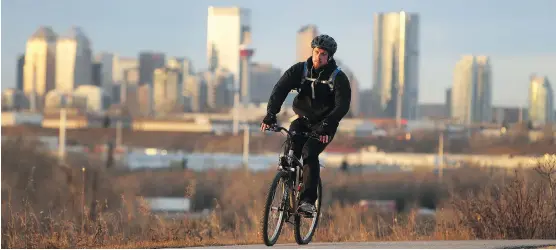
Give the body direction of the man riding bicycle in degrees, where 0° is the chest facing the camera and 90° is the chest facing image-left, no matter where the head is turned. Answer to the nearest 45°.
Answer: approximately 45°

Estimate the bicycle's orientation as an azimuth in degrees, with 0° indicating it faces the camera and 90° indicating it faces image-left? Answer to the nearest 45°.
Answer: approximately 45°
